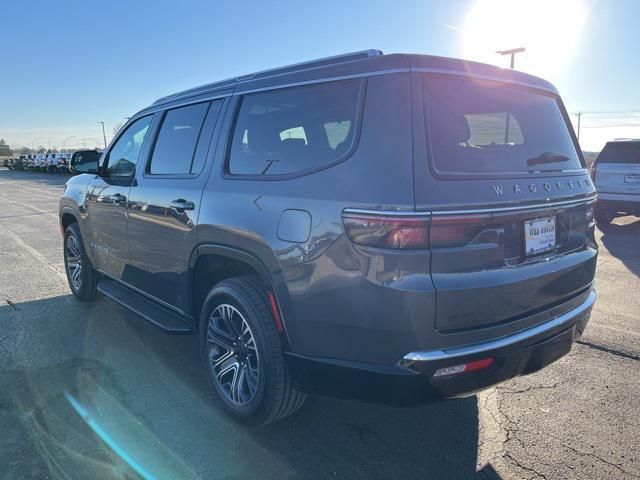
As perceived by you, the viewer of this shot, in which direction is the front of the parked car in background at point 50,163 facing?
facing the viewer and to the left of the viewer

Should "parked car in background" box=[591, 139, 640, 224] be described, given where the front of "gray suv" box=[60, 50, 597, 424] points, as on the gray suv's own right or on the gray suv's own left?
on the gray suv's own right

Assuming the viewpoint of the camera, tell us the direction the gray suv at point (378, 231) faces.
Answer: facing away from the viewer and to the left of the viewer

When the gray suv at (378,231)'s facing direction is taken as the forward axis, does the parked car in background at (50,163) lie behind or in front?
in front

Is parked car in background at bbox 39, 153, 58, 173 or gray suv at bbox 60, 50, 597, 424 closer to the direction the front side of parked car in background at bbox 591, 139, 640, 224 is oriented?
the parked car in background

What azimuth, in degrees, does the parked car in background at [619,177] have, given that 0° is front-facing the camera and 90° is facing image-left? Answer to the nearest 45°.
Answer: approximately 180°

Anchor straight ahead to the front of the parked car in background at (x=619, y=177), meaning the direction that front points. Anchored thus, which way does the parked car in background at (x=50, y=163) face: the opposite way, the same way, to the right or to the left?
the opposite way

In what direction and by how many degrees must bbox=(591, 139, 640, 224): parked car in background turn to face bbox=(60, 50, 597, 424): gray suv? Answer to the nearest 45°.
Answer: approximately 180°

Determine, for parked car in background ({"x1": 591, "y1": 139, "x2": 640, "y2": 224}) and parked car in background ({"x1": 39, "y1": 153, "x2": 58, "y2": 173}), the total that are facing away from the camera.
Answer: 1

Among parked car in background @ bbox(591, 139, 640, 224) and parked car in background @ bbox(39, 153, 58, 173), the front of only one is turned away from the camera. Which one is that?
parked car in background @ bbox(591, 139, 640, 224)

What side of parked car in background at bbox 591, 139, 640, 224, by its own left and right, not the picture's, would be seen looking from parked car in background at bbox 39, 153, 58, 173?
left
